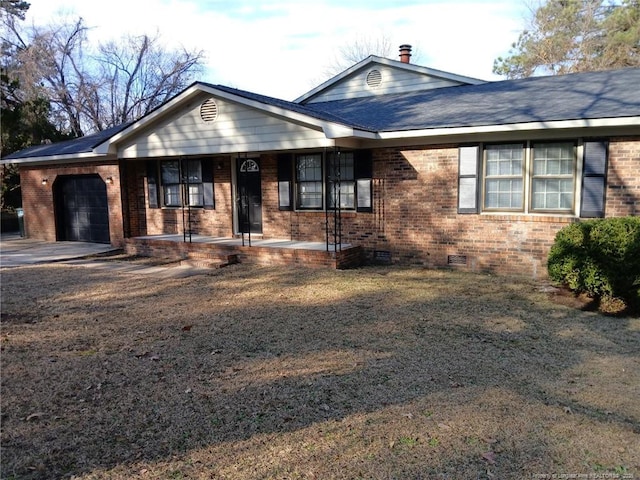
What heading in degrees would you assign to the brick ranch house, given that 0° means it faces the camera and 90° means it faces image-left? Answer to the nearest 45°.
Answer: approximately 45°

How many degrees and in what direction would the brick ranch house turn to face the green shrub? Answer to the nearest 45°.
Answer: approximately 90° to its left
